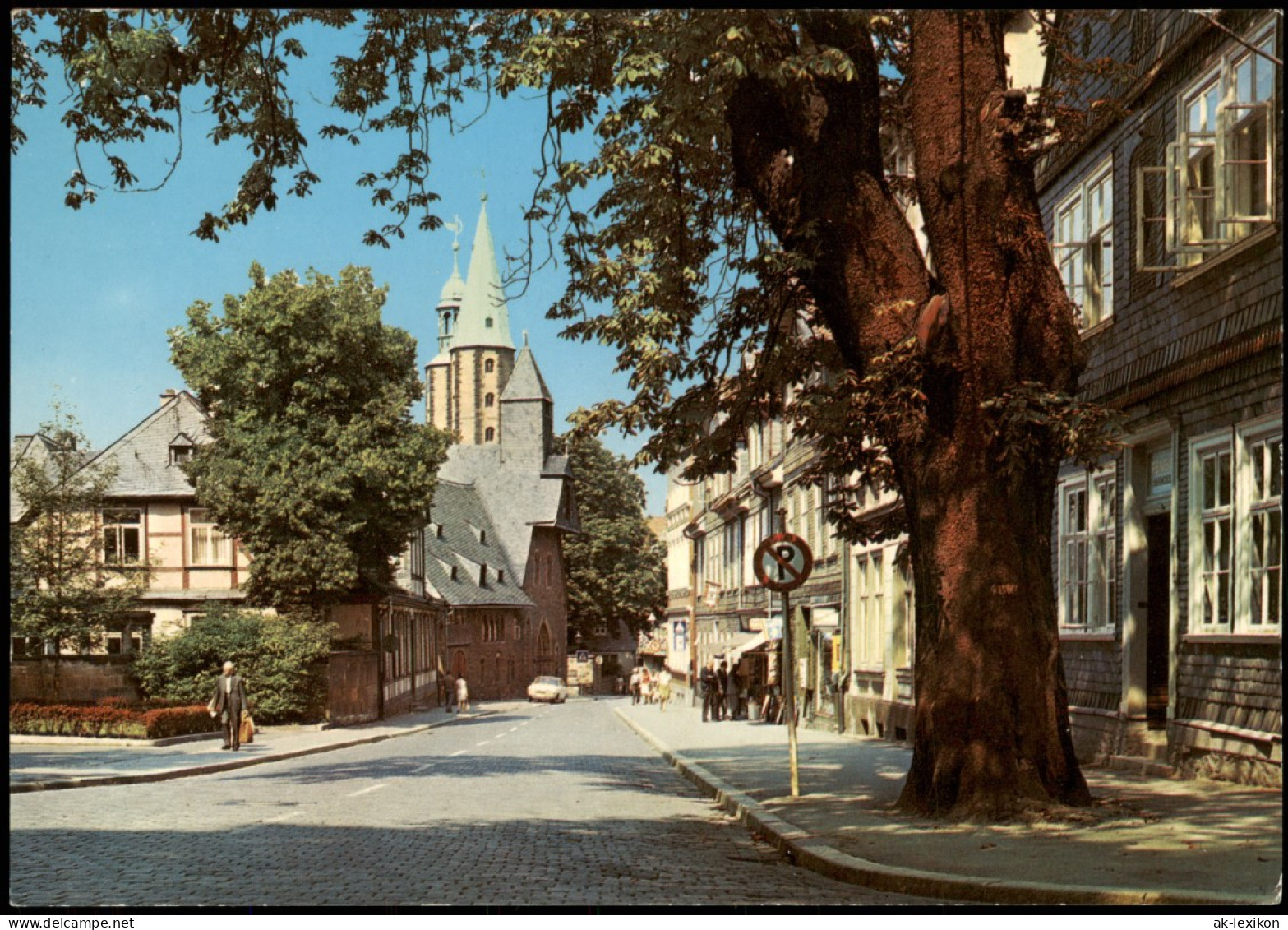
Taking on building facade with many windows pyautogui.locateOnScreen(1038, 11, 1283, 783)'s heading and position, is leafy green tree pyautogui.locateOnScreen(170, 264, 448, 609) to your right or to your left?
on your right

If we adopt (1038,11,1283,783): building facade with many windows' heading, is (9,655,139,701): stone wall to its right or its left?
on its right

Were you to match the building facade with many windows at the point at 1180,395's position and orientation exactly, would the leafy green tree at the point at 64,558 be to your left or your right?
on your right

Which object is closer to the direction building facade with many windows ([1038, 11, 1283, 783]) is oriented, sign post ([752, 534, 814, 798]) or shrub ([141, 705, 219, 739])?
the sign post

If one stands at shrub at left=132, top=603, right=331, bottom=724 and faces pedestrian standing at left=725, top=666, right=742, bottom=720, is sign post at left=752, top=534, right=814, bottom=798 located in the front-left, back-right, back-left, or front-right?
back-right

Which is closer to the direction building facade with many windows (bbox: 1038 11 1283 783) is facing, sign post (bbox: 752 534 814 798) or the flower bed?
the sign post

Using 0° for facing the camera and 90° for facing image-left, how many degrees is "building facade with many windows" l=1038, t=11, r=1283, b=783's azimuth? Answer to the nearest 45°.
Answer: approximately 45°

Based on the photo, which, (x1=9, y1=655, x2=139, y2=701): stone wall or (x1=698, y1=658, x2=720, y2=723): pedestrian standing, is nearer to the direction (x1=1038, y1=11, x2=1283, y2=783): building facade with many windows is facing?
the stone wall
